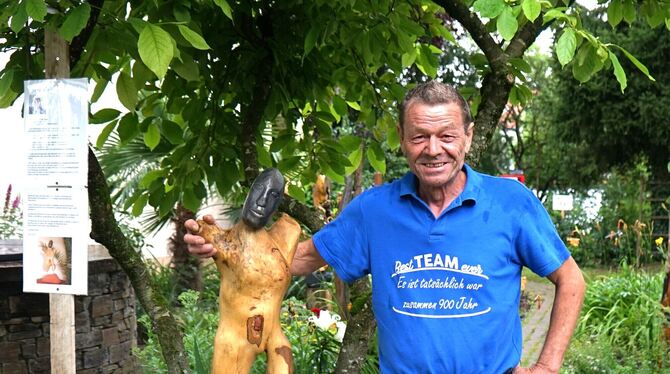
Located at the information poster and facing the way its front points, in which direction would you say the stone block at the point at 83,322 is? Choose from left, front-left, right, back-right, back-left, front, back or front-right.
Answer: back

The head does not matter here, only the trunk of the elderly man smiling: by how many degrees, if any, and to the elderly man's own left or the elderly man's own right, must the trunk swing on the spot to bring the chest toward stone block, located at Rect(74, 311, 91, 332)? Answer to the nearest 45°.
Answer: approximately 135° to the elderly man's own right

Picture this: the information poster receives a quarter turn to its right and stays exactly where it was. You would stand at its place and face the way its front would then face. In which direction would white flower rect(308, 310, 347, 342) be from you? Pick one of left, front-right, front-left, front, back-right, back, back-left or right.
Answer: back-right

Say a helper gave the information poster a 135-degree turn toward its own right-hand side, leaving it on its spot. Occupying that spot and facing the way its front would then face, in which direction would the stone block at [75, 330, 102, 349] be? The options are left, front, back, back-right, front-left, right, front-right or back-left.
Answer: front-right

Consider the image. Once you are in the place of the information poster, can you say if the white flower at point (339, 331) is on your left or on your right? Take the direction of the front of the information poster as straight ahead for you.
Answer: on your left

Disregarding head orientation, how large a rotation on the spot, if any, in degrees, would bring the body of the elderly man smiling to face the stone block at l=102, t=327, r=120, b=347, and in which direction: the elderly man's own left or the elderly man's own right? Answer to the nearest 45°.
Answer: approximately 135° to the elderly man's own right

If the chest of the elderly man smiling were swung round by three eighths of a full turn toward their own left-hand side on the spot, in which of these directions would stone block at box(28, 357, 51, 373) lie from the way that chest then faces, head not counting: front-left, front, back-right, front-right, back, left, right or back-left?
left

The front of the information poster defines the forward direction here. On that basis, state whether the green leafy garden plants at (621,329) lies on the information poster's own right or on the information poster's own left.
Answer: on the information poster's own left

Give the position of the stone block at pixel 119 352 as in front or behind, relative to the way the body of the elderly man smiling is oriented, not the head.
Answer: behind

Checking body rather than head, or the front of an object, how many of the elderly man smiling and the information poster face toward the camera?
2

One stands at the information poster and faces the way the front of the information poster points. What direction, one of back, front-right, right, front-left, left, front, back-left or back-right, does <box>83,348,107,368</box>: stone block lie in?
back
